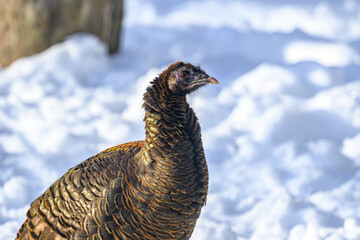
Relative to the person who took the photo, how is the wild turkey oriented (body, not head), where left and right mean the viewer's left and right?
facing to the right of the viewer
